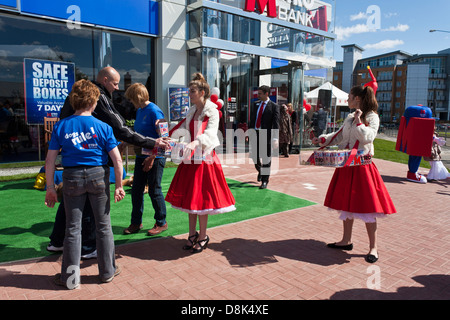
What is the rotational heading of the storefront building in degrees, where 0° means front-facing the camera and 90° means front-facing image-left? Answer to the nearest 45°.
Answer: approximately 315°

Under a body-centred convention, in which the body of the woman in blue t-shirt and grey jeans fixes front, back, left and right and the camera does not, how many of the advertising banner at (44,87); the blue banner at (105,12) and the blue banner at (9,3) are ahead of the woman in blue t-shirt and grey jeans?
3

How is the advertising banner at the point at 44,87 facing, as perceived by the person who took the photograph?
facing the viewer and to the right of the viewer

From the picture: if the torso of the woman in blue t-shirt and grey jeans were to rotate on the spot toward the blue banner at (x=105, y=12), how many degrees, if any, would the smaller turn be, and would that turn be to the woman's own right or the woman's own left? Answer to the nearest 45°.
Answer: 0° — they already face it

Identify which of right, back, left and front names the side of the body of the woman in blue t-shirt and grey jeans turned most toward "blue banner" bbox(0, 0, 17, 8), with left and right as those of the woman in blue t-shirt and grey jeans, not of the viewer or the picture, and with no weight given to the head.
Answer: front

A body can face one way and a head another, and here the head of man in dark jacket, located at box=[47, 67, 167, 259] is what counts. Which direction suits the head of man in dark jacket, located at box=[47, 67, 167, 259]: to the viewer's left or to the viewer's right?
to the viewer's right

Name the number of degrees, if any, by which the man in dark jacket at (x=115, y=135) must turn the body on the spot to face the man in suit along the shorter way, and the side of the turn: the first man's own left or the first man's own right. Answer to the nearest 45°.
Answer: approximately 45° to the first man's own left

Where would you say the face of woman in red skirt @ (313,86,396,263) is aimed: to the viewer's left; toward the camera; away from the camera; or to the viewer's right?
to the viewer's left

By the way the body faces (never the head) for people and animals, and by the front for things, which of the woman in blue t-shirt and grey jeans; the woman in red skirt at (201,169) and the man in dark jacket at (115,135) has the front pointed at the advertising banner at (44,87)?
the woman in blue t-shirt and grey jeans

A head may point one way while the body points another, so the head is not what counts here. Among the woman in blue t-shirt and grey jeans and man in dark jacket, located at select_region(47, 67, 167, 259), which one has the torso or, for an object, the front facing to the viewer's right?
the man in dark jacket

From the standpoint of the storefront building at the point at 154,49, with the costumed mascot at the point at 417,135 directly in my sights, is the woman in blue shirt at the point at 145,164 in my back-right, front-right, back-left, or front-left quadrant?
front-right
